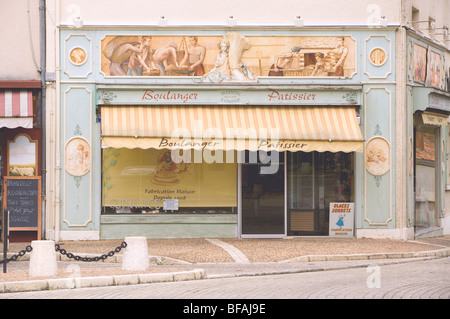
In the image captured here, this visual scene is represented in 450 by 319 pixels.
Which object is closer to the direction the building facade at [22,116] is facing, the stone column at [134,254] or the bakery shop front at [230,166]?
the stone column

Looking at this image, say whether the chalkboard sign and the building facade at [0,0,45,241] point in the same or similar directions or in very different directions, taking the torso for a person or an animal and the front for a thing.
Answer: same or similar directions

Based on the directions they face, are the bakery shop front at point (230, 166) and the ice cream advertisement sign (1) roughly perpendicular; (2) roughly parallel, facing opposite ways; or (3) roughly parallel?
roughly parallel

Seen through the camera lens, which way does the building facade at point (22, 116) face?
facing the viewer

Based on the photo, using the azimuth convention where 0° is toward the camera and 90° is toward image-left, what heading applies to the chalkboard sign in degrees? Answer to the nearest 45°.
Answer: approximately 0°

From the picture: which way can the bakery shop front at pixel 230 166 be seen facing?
toward the camera

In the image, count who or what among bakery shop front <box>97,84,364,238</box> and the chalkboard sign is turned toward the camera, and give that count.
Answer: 2

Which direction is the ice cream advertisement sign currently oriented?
toward the camera

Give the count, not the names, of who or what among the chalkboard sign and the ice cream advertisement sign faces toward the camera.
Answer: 2

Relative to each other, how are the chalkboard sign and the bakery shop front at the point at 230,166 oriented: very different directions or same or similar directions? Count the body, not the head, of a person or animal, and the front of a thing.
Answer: same or similar directions

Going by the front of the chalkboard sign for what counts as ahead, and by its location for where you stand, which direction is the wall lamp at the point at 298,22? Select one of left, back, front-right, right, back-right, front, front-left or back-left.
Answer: left

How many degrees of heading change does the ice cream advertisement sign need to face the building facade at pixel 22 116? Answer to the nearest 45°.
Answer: approximately 90° to its right

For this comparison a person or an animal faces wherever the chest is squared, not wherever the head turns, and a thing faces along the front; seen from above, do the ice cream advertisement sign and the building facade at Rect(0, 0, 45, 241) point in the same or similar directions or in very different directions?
same or similar directions
